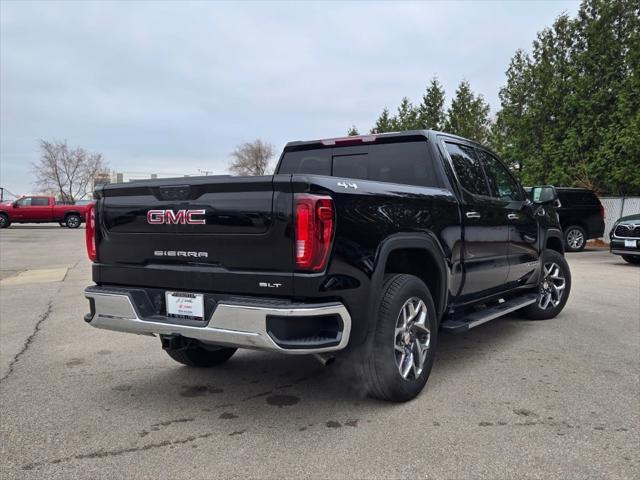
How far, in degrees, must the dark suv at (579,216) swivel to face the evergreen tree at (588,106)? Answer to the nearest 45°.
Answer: approximately 135° to its right

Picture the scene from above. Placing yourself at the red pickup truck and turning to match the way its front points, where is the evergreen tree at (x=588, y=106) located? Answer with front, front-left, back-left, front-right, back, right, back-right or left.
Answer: back-left

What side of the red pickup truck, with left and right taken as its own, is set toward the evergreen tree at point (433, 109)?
back

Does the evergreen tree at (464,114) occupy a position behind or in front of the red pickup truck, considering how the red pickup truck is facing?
behind

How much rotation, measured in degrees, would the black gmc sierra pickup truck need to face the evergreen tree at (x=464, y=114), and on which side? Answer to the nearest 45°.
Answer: approximately 45° to its left

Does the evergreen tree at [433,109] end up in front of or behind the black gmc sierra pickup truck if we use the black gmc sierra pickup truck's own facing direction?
in front

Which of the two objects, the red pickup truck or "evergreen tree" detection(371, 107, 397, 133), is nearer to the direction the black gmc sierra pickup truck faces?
the evergreen tree

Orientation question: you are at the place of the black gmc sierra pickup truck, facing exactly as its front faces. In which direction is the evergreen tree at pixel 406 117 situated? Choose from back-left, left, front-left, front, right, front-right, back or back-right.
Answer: front-left

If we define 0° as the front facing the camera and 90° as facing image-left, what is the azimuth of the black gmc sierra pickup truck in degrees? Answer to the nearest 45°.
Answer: approximately 225°

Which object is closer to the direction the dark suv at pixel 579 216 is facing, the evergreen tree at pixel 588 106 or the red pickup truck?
the red pickup truck

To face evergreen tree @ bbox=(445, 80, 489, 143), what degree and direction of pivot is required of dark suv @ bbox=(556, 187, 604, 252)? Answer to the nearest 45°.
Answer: approximately 90° to its right

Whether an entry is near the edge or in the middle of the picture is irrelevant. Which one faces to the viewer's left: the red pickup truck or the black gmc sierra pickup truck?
the red pickup truck

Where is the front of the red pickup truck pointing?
to the viewer's left

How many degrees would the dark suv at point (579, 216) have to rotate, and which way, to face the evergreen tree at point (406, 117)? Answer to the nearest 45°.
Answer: approximately 90° to its right

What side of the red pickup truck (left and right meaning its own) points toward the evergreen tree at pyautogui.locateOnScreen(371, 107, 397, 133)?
back

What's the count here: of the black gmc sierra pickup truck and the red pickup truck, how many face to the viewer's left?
1
